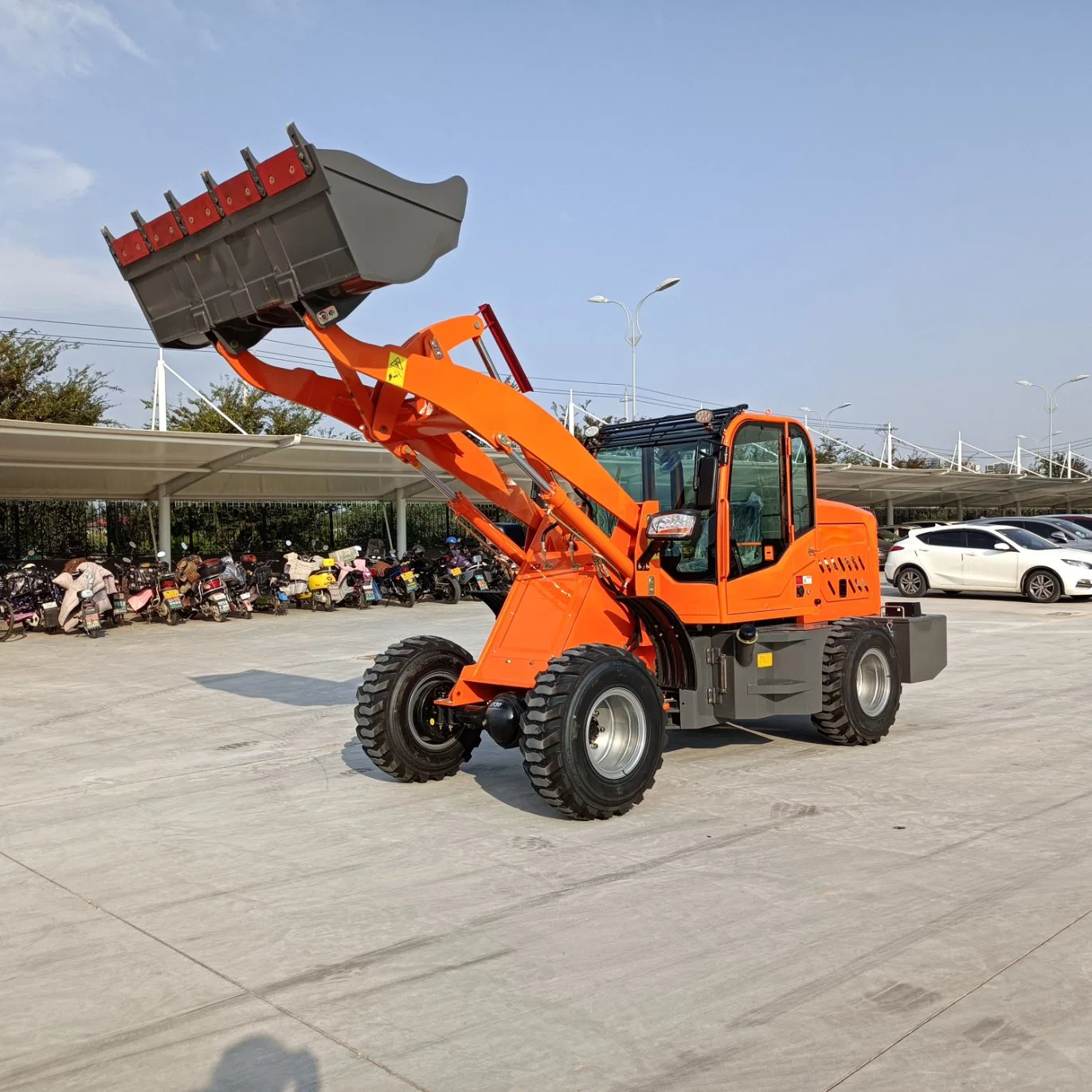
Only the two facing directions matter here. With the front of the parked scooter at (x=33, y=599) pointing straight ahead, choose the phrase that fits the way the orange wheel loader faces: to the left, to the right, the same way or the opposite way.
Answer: to the left

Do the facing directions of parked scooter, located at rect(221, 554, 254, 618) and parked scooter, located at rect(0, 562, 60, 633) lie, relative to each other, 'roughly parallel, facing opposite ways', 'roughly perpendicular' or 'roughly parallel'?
roughly parallel

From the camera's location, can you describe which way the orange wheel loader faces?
facing the viewer and to the left of the viewer

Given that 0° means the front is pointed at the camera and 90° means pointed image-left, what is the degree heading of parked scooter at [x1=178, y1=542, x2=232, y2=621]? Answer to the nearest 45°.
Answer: approximately 135°

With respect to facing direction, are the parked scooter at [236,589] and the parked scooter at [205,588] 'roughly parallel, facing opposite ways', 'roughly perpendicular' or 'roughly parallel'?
roughly parallel

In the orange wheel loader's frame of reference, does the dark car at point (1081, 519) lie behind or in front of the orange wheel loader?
behind

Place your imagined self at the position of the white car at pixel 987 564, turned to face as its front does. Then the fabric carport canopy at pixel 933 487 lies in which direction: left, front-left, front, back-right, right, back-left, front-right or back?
left

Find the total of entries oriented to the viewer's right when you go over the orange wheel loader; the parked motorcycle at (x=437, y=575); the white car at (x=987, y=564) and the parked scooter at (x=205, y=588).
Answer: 1

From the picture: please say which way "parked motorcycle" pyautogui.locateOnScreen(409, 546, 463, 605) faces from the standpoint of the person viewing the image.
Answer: facing away from the viewer and to the left of the viewer

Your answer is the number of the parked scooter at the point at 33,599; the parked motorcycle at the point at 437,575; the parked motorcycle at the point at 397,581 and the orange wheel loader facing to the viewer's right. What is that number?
0

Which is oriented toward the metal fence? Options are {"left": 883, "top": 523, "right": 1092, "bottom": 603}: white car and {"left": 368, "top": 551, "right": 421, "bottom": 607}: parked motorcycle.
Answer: the parked motorcycle

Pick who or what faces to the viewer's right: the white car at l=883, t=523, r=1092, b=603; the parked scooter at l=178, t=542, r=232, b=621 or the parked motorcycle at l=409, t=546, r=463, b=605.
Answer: the white car

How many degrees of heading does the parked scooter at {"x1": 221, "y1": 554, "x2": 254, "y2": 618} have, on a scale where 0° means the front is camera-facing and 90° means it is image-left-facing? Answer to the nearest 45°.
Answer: approximately 135°

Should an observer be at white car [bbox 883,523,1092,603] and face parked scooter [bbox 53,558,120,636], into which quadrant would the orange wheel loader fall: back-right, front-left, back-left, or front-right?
front-left

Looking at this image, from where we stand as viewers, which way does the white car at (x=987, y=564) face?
facing to the right of the viewer

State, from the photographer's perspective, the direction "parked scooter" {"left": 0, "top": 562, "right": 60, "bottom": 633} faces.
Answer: facing away from the viewer and to the left of the viewer
